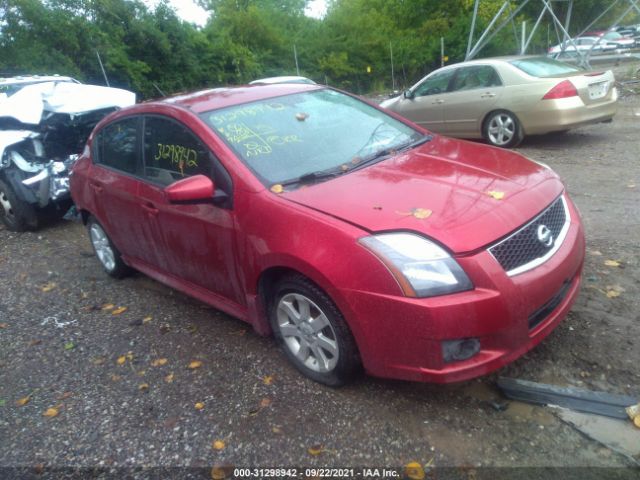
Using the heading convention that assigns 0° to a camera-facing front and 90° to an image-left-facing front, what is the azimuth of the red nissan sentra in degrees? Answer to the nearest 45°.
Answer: approximately 315°

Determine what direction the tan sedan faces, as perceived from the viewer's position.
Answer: facing away from the viewer and to the left of the viewer

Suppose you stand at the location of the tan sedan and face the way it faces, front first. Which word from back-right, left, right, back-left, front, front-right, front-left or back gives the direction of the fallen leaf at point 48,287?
left

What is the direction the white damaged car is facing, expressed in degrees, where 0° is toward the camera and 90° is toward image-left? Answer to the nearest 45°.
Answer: approximately 315°

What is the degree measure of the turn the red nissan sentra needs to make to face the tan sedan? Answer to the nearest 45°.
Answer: approximately 90° to its left

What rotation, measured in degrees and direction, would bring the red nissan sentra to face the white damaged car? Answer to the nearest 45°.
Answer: approximately 180°

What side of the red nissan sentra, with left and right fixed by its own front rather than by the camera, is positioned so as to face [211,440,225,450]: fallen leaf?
right

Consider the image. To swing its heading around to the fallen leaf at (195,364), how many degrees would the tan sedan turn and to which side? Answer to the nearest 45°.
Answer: approximately 135° to its left

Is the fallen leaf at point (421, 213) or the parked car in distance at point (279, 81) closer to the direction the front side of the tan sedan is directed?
the parked car in distance

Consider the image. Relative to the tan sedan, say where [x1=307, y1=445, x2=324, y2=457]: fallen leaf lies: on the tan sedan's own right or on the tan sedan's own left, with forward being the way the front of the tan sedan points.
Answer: on the tan sedan's own left

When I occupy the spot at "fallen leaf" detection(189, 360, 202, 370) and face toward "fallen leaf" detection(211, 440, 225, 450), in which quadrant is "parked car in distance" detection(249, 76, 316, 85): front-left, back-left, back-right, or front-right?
back-left

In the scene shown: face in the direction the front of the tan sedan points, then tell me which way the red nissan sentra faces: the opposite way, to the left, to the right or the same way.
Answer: the opposite way

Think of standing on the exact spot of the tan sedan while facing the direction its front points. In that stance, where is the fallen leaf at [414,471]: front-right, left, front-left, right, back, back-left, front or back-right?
back-left
